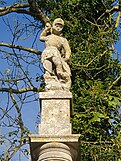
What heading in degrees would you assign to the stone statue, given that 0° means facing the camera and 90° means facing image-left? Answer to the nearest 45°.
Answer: approximately 0°
